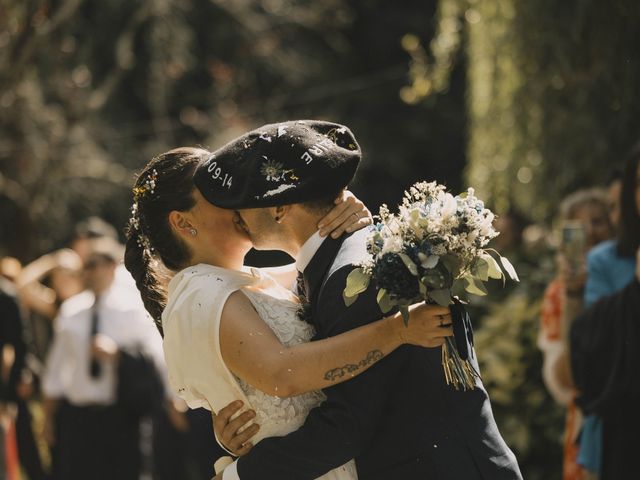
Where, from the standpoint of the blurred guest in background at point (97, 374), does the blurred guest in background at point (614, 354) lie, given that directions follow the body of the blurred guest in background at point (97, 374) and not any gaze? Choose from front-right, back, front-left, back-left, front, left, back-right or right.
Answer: front-left

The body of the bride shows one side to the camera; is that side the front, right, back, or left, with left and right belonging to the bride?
right

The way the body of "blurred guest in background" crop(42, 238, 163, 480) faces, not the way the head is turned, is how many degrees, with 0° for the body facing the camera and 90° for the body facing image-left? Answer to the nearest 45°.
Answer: approximately 0°

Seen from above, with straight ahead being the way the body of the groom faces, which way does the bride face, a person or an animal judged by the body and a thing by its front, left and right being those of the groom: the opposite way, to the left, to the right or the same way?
the opposite way

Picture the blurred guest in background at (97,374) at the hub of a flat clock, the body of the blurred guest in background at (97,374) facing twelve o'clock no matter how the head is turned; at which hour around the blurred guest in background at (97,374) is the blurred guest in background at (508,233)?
the blurred guest in background at (508,233) is roughly at 9 o'clock from the blurred guest in background at (97,374).

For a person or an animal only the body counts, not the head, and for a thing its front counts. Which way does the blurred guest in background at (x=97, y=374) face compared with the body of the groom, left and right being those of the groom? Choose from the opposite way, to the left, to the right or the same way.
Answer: to the left

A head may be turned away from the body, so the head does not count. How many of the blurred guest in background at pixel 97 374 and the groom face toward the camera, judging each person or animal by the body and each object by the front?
1

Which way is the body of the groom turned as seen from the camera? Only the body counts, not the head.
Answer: to the viewer's left

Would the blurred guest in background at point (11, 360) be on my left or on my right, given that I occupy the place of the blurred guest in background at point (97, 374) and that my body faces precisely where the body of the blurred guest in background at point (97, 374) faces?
on my right

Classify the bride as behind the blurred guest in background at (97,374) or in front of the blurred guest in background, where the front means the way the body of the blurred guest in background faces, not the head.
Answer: in front

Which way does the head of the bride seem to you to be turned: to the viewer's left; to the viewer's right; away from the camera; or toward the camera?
to the viewer's right
